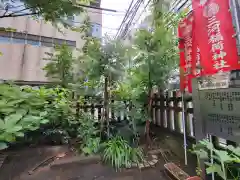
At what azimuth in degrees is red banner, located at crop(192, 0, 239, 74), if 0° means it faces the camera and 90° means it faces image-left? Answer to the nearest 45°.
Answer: approximately 0°

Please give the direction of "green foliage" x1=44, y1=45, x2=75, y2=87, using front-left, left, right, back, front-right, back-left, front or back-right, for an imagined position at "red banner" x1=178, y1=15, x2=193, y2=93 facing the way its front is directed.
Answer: front-right

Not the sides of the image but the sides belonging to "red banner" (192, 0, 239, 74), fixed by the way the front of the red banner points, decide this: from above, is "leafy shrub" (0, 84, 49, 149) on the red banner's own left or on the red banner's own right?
on the red banner's own right

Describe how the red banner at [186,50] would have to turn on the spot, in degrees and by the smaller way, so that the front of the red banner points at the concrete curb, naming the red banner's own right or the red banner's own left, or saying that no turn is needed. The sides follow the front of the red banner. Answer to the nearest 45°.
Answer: approximately 45° to the red banner's own right

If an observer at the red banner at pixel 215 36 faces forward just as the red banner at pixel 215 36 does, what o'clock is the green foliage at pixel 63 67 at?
The green foliage is roughly at 3 o'clock from the red banner.

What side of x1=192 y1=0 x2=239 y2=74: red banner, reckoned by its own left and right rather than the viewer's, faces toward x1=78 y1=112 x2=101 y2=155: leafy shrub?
right

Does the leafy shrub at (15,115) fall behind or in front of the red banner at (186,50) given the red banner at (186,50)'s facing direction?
in front

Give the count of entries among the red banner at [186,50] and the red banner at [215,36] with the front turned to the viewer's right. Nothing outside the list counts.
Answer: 0

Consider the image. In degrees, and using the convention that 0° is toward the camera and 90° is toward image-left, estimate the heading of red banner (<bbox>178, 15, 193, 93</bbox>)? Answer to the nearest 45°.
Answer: approximately 45°

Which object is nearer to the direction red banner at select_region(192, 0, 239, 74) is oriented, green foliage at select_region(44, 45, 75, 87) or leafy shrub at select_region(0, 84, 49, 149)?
the leafy shrub
